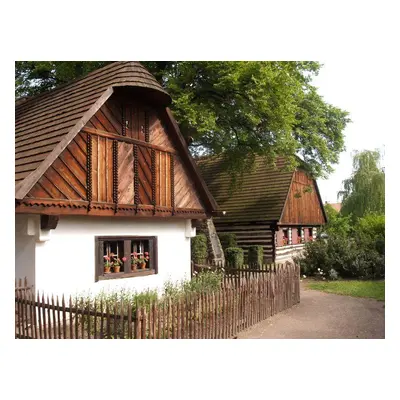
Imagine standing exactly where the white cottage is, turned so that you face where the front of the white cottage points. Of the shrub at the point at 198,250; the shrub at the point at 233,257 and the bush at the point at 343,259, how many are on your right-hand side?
0

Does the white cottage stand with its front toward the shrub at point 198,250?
no

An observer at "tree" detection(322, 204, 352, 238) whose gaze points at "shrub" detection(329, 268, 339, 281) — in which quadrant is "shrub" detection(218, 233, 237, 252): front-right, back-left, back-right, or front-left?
front-right

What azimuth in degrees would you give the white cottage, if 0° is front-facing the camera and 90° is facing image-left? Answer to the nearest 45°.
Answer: approximately 315°

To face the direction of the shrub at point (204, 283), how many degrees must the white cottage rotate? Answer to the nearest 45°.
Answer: approximately 90° to its left

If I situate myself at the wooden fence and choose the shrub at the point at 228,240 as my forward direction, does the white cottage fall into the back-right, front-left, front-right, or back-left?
front-left

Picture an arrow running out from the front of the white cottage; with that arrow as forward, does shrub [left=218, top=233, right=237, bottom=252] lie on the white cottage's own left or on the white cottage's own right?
on the white cottage's own left

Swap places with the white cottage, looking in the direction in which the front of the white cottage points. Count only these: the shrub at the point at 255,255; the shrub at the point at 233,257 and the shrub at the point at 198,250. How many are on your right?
0

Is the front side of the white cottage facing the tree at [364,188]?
no

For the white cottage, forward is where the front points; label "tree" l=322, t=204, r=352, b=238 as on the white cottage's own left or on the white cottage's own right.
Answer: on the white cottage's own left

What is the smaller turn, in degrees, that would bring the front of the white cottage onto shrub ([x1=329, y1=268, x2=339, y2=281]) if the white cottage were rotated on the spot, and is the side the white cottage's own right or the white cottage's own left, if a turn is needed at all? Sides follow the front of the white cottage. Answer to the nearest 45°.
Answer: approximately 90° to the white cottage's own left

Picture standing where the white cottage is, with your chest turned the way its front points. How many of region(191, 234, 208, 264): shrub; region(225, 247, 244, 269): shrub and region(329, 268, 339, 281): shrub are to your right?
0
